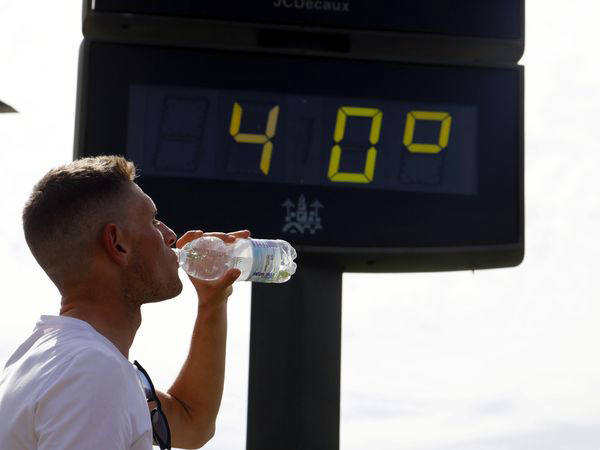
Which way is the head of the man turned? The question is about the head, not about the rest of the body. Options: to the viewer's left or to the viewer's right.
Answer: to the viewer's right

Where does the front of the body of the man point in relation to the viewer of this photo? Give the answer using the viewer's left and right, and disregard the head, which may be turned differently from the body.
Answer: facing to the right of the viewer

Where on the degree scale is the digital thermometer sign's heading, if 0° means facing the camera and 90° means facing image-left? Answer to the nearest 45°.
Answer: approximately 0°

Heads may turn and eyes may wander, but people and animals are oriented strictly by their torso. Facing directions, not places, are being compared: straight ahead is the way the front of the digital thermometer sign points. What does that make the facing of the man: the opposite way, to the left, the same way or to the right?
to the left

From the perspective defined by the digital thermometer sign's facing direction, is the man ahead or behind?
ahead

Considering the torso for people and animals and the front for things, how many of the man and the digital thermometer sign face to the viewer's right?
1
